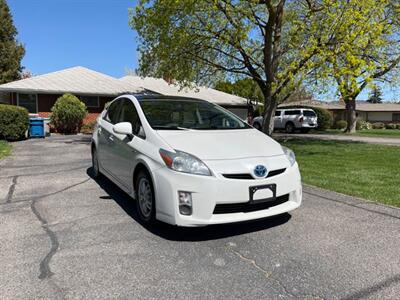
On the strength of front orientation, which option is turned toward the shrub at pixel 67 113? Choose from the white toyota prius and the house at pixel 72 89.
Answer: the house

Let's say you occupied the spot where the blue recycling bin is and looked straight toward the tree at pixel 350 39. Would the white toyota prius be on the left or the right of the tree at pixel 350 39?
right

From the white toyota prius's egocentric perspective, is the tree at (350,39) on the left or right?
on its left

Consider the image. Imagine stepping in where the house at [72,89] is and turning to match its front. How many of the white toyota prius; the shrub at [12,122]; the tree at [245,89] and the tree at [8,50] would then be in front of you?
2

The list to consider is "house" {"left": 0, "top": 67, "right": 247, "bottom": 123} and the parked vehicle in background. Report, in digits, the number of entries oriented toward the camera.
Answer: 1

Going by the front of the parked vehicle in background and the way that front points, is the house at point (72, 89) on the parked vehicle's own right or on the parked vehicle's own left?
on the parked vehicle's own left

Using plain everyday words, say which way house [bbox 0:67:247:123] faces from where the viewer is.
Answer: facing the viewer

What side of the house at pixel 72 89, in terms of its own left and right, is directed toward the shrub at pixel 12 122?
front

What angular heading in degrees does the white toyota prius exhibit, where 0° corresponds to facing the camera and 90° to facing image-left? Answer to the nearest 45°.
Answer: approximately 315°

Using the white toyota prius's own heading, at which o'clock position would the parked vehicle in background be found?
The parked vehicle in background is roughly at 8 o'clock from the white toyota prius.

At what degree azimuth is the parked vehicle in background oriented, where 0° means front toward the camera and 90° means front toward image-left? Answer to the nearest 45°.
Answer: approximately 135°

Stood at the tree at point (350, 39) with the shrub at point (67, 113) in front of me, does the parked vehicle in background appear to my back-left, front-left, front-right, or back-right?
front-right
